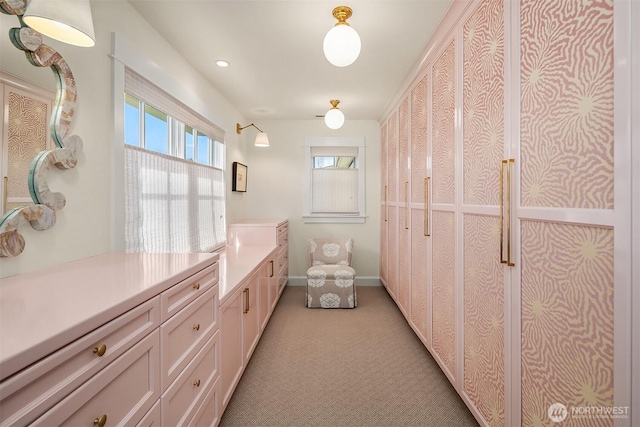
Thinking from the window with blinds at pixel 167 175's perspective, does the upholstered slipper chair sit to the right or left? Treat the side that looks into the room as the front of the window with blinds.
on its left

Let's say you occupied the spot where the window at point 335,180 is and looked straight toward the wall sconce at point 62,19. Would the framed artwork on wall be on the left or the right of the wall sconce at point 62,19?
right

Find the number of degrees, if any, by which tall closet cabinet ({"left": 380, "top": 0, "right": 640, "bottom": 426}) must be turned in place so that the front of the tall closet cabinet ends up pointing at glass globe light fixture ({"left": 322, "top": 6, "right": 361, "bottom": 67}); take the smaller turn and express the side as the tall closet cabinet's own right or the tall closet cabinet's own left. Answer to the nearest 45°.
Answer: approximately 45° to the tall closet cabinet's own right

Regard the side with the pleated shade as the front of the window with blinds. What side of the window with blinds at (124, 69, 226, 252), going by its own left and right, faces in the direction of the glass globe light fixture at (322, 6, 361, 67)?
front

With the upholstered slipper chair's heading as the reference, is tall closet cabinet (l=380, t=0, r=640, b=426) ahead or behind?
ahead

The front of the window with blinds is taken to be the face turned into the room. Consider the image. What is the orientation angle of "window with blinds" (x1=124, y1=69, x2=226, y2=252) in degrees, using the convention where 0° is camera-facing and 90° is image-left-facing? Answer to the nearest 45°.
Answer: approximately 315°

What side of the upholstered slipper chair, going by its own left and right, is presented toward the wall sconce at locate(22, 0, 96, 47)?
front

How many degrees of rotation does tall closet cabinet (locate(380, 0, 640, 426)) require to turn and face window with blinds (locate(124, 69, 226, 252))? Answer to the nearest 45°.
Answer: approximately 45° to its right

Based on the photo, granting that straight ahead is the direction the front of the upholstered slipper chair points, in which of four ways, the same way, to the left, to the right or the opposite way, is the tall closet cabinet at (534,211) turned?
to the right

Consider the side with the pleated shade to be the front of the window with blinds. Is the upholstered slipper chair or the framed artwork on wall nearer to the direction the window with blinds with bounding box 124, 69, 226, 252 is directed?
the upholstered slipper chair

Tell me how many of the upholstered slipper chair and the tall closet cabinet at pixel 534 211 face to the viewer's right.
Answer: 0

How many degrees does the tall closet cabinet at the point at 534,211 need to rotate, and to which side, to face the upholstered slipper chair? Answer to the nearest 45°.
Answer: approximately 90° to its right

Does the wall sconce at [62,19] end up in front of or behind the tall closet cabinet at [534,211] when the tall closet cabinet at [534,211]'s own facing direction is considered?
in front

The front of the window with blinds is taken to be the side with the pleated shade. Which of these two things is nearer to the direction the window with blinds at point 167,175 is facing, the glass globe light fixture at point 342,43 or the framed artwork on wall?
the glass globe light fixture

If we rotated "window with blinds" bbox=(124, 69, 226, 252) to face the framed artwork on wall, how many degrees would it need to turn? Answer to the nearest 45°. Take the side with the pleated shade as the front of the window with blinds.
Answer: approximately 90° to its left

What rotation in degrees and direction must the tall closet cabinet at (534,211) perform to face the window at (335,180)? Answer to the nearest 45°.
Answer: approximately 90° to its right

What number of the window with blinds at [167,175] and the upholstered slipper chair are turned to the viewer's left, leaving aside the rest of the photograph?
0
